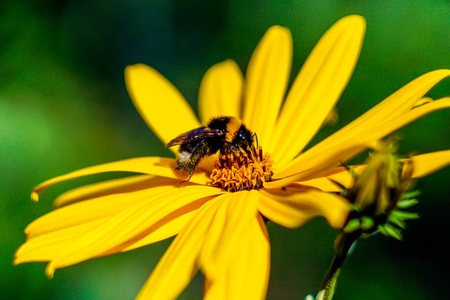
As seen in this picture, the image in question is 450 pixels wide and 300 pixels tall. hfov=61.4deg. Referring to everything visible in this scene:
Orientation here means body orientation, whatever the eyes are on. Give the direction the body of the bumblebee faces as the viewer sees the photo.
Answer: to the viewer's right
